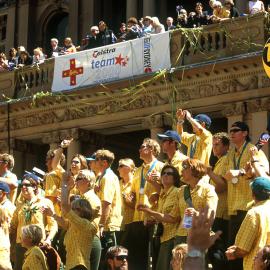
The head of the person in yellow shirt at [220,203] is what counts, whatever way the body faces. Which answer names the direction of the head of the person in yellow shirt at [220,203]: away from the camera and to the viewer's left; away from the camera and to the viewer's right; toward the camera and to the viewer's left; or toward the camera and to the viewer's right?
toward the camera and to the viewer's left

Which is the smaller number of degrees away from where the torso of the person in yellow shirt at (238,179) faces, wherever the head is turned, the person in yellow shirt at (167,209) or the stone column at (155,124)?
the person in yellow shirt

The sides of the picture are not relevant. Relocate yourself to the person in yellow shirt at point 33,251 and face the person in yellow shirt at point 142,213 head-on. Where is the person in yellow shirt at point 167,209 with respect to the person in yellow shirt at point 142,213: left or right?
right

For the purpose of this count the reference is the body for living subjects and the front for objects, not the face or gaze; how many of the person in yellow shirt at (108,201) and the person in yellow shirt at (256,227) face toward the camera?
0
